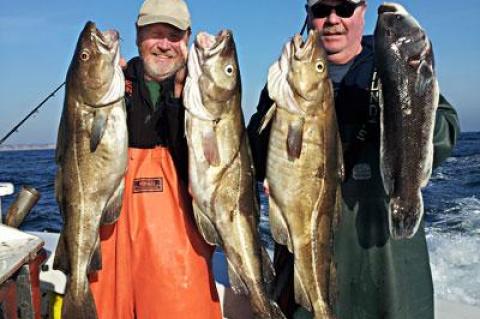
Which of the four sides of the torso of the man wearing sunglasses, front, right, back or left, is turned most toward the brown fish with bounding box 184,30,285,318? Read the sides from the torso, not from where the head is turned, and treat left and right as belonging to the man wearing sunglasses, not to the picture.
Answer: right

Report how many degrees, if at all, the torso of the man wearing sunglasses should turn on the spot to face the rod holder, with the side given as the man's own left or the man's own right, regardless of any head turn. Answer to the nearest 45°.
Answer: approximately 90° to the man's own right

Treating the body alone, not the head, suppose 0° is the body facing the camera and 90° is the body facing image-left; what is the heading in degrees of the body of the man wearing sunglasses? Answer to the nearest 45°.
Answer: approximately 0°
